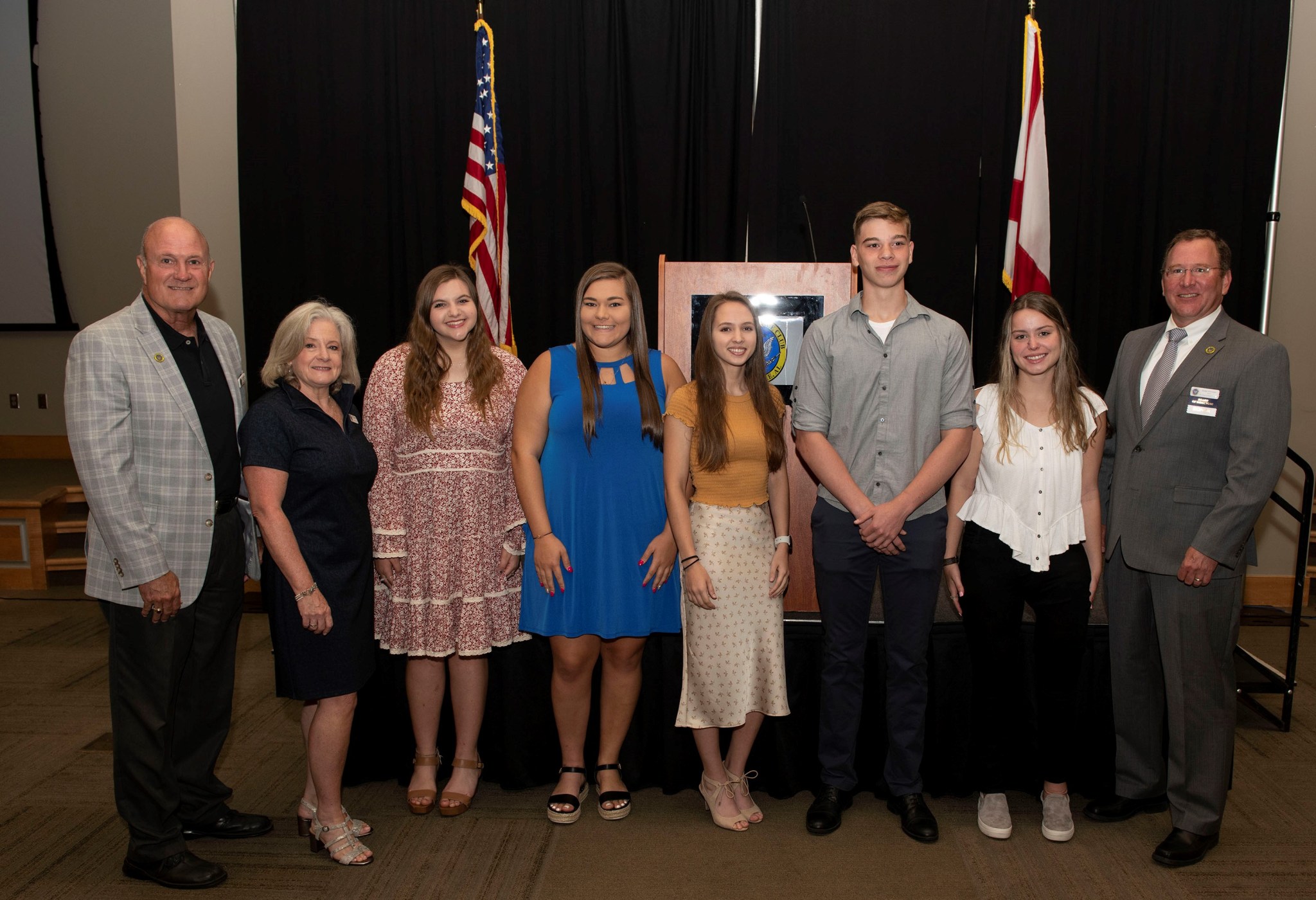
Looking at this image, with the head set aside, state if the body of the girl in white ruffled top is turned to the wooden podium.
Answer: no

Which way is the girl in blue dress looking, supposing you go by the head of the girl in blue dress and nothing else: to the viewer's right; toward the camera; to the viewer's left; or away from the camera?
toward the camera

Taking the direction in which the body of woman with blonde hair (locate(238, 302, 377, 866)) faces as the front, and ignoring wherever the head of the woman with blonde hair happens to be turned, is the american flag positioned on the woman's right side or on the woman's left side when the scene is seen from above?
on the woman's left side

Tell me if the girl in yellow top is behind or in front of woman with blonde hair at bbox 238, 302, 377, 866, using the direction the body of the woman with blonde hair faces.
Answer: in front

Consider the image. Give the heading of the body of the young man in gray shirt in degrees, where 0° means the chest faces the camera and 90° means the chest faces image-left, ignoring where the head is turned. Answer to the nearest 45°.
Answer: approximately 0°

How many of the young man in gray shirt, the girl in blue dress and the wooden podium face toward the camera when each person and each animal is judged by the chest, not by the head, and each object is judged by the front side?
3

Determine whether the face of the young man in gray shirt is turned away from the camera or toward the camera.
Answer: toward the camera

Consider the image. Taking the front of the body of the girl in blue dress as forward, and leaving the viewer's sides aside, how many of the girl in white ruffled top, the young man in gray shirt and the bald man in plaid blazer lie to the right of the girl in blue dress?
1

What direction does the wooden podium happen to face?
toward the camera

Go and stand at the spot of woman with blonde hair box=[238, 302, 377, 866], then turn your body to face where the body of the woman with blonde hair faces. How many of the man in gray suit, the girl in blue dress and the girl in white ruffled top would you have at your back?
0

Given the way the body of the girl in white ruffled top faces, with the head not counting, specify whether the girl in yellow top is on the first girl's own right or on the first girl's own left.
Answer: on the first girl's own right

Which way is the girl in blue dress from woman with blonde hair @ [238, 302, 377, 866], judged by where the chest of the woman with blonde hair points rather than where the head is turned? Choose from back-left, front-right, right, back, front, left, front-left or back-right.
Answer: front-left

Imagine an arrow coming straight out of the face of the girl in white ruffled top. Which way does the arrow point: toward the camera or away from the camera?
toward the camera

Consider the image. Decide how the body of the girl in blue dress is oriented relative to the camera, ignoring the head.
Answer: toward the camera

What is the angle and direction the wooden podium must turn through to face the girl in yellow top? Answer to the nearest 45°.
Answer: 0° — it already faces them

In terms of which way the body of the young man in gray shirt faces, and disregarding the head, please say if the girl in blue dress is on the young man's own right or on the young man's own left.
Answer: on the young man's own right

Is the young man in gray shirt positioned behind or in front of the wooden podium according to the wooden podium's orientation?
in front

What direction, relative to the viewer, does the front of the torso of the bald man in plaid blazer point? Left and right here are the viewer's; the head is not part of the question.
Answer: facing the viewer and to the right of the viewer

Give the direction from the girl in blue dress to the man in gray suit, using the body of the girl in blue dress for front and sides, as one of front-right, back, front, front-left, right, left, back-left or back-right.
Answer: left
